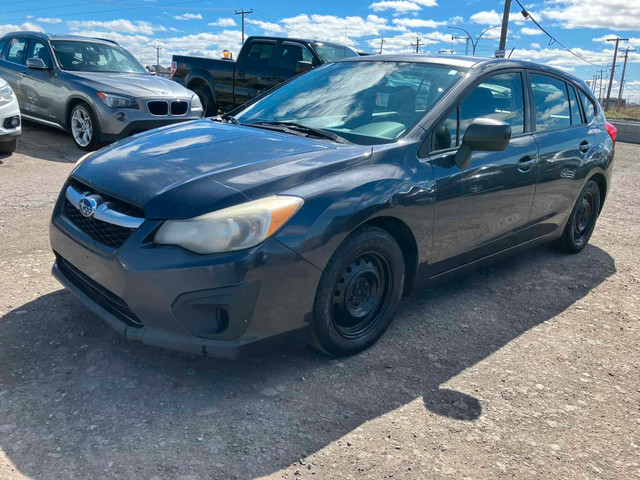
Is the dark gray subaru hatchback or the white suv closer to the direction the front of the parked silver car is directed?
the dark gray subaru hatchback

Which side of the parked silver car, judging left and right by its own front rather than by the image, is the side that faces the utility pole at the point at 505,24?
left

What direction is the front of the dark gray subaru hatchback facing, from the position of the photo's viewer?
facing the viewer and to the left of the viewer

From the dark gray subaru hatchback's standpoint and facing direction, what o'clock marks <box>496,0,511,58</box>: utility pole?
The utility pole is roughly at 5 o'clock from the dark gray subaru hatchback.

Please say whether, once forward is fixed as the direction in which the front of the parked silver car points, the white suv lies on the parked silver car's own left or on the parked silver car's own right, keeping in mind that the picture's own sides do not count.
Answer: on the parked silver car's own right

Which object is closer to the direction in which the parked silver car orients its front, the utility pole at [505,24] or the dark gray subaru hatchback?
the dark gray subaru hatchback

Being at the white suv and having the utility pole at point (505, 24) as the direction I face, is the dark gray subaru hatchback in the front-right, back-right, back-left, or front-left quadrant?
back-right

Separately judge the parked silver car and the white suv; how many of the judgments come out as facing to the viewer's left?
0

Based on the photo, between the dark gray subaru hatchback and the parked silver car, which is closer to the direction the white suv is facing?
the dark gray subaru hatchback

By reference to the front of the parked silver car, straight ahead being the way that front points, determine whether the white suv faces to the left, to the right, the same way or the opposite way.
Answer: the same way

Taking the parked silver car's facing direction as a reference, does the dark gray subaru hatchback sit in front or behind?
in front

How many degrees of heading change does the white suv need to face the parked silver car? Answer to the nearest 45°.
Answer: approximately 90° to its left

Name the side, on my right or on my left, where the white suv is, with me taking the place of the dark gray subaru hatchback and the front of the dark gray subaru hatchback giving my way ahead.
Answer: on my right

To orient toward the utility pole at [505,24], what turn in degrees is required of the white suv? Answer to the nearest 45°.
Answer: approximately 90° to its left

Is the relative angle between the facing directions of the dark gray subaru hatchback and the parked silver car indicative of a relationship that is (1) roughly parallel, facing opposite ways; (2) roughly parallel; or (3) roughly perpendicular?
roughly perpendicular

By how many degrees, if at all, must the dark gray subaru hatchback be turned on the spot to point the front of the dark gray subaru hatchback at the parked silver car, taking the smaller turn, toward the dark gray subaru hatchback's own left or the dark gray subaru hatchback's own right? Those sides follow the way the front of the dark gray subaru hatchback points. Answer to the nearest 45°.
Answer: approximately 90° to the dark gray subaru hatchback's own right

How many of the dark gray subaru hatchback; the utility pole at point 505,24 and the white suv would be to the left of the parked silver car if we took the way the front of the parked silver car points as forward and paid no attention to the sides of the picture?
1

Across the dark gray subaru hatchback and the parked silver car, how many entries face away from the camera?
0

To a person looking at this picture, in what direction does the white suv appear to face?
facing the viewer and to the right of the viewer
